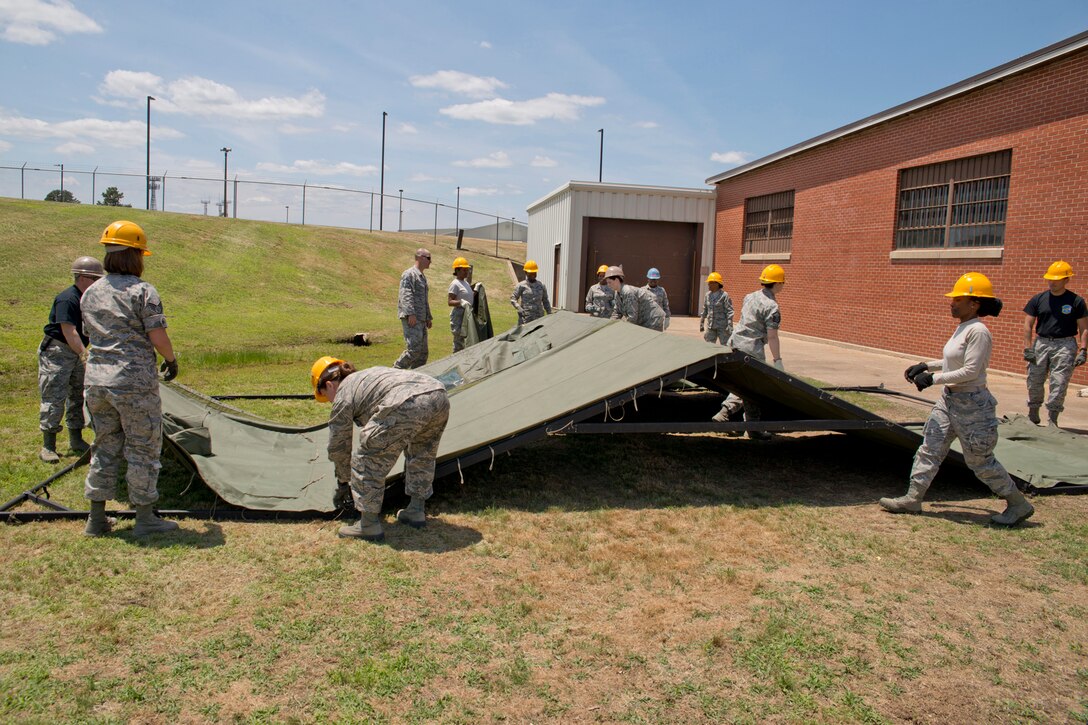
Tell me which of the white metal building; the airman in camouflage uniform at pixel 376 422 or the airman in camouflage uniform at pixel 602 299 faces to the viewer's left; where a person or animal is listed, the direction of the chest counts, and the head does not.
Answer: the airman in camouflage uniform at pixel 376 422

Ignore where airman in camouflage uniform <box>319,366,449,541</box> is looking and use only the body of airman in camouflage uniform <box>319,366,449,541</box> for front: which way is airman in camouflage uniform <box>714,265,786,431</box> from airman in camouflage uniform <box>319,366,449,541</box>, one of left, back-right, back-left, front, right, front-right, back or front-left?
back-right

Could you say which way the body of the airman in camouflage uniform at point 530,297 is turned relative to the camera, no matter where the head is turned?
toward the camera

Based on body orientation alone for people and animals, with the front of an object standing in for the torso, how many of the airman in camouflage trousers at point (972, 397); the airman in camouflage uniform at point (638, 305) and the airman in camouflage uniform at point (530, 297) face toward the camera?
1

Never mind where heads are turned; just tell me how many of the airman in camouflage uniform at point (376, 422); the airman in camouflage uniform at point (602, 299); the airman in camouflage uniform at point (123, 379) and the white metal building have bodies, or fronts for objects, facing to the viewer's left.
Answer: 1

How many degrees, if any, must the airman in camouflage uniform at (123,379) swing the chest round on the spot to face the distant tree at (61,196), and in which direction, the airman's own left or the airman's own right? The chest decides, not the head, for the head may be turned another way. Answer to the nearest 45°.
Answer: approximately 45° to the airman's own left

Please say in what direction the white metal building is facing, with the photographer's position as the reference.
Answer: facing the viewer

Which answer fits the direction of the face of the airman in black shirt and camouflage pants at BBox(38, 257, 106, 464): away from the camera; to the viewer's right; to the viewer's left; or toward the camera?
to the viewer's right

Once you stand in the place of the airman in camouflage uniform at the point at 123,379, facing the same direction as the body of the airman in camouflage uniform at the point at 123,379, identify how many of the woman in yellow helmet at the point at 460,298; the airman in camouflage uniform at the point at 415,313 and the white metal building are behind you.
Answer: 0

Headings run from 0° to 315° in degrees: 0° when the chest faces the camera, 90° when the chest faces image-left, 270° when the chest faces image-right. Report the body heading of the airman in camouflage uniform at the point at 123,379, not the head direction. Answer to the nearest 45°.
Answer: approximately 225°

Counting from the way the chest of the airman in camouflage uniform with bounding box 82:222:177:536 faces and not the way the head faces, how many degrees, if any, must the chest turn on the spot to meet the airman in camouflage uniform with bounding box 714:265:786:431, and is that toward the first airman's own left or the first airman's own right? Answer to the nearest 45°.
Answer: approximately 45° to the first airman's own right

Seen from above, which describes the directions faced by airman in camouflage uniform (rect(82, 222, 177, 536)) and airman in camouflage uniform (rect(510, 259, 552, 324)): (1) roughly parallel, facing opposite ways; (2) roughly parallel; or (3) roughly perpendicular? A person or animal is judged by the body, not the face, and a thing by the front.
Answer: roughly parallel, facing opposite ways

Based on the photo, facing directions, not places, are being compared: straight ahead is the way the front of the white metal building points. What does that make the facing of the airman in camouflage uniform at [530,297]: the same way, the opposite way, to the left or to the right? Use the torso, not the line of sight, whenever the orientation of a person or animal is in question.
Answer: the same way

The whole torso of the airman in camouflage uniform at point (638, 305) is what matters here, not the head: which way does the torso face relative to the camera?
to the viewer's left

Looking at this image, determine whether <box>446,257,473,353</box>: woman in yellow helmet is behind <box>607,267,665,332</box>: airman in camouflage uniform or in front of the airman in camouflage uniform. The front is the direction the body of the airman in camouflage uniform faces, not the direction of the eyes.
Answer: in front

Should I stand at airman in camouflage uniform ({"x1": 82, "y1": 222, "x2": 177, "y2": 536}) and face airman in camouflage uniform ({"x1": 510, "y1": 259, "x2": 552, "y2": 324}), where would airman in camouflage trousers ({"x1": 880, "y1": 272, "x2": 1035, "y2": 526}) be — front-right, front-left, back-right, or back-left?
front-right

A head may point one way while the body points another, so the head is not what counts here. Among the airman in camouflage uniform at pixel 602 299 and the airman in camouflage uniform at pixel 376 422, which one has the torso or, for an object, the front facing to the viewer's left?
the airman in camouflage uniform at pixel 376 422

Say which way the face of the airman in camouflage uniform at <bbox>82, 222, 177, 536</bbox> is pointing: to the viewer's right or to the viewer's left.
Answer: to the viewer's right

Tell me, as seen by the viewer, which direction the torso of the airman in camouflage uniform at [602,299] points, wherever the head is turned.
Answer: toward the camera

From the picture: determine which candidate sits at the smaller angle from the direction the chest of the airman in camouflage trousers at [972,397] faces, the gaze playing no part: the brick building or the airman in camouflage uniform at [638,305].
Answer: the airman in camouflage uniform

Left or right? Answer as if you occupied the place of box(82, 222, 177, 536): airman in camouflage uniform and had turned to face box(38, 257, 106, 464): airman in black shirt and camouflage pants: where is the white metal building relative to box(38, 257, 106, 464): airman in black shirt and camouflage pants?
right

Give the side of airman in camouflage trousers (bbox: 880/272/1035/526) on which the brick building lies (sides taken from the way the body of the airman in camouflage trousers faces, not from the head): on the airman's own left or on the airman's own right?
on the airman's own right
